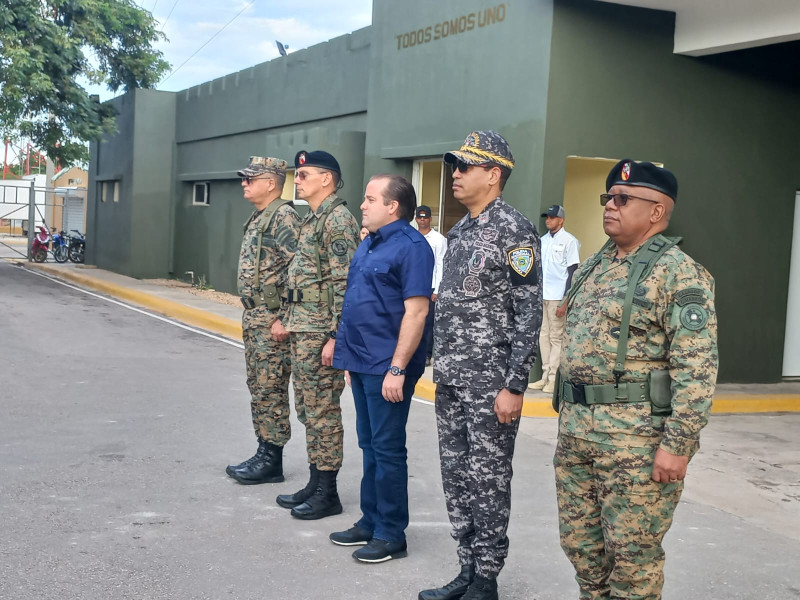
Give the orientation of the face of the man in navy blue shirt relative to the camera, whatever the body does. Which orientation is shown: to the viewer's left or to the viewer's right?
to the viewer's left

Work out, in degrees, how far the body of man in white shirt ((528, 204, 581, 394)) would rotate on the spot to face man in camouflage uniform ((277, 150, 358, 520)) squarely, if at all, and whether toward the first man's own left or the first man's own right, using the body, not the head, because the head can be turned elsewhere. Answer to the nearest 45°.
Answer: approximately 45° to the first man's own left

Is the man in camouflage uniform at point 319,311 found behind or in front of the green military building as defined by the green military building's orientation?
in front

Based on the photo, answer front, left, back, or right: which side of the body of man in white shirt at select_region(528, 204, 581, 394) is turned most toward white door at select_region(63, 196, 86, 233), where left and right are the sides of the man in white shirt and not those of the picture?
right

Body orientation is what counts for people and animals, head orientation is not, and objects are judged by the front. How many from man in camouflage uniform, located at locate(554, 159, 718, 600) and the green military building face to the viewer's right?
0

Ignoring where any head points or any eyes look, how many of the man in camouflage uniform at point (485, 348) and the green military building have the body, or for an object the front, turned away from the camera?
0

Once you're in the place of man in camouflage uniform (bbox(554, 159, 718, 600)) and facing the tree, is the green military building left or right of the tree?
right

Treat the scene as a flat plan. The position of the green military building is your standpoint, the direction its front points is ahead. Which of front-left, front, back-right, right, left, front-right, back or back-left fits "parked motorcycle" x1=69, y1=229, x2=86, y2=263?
right

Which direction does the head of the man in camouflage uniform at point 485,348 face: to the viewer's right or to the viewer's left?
to the viewer's left

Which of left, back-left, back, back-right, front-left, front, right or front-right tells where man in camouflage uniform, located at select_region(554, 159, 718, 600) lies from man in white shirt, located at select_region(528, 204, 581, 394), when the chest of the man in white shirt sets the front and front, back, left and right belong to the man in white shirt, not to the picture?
front-left

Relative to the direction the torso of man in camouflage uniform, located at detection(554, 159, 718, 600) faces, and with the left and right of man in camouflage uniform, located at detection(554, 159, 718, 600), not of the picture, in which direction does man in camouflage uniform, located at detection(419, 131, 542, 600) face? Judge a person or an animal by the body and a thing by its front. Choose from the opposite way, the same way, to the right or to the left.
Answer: the same way

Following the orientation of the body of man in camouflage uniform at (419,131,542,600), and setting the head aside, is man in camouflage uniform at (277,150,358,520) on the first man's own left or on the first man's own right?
on the first man's own right

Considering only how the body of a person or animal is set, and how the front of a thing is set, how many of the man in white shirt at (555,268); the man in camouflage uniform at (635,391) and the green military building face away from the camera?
0

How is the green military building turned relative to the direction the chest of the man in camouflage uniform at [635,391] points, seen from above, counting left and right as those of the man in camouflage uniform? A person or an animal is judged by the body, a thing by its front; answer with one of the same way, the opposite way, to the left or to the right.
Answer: the same way

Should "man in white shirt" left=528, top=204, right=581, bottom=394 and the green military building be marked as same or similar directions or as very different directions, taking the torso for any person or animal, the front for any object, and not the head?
same or similar directions

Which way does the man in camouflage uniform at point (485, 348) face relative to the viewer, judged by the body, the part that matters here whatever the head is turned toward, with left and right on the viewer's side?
facing the viewer and to the left of the viewer

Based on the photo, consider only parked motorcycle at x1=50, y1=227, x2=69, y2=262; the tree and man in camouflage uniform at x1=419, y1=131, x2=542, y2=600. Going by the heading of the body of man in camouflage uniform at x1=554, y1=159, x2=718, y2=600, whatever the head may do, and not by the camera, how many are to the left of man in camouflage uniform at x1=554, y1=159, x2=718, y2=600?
0
